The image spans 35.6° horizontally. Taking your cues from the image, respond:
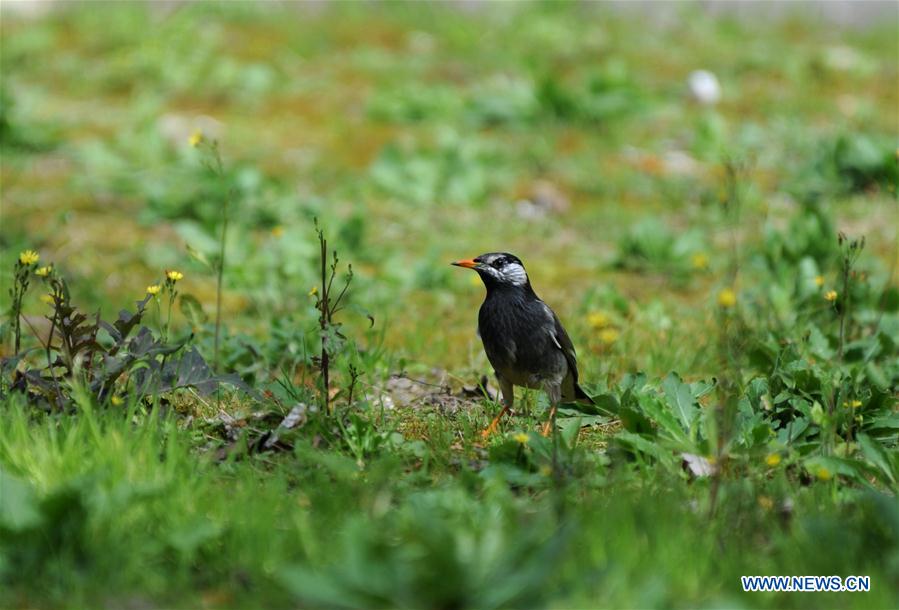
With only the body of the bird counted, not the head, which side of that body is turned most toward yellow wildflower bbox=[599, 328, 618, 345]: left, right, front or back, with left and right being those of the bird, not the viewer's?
back

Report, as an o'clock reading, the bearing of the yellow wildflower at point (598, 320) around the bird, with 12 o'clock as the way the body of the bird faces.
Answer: The yellow wildflower is roughly at 5 o'clock from the bird.

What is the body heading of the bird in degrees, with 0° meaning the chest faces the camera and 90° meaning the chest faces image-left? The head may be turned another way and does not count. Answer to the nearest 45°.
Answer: approximately 45°
